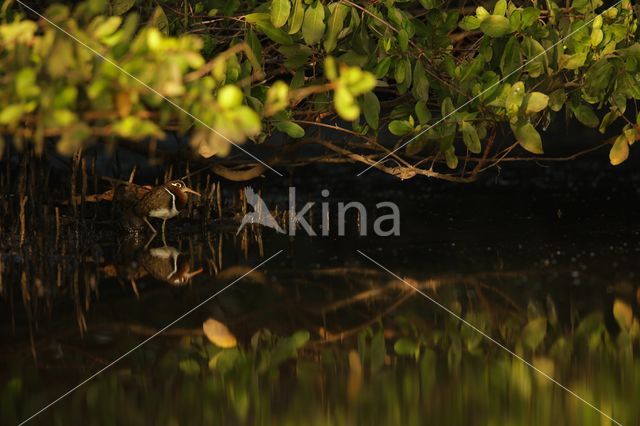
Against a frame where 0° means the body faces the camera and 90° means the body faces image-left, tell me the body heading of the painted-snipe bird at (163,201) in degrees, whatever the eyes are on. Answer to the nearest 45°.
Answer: approximately 270°
